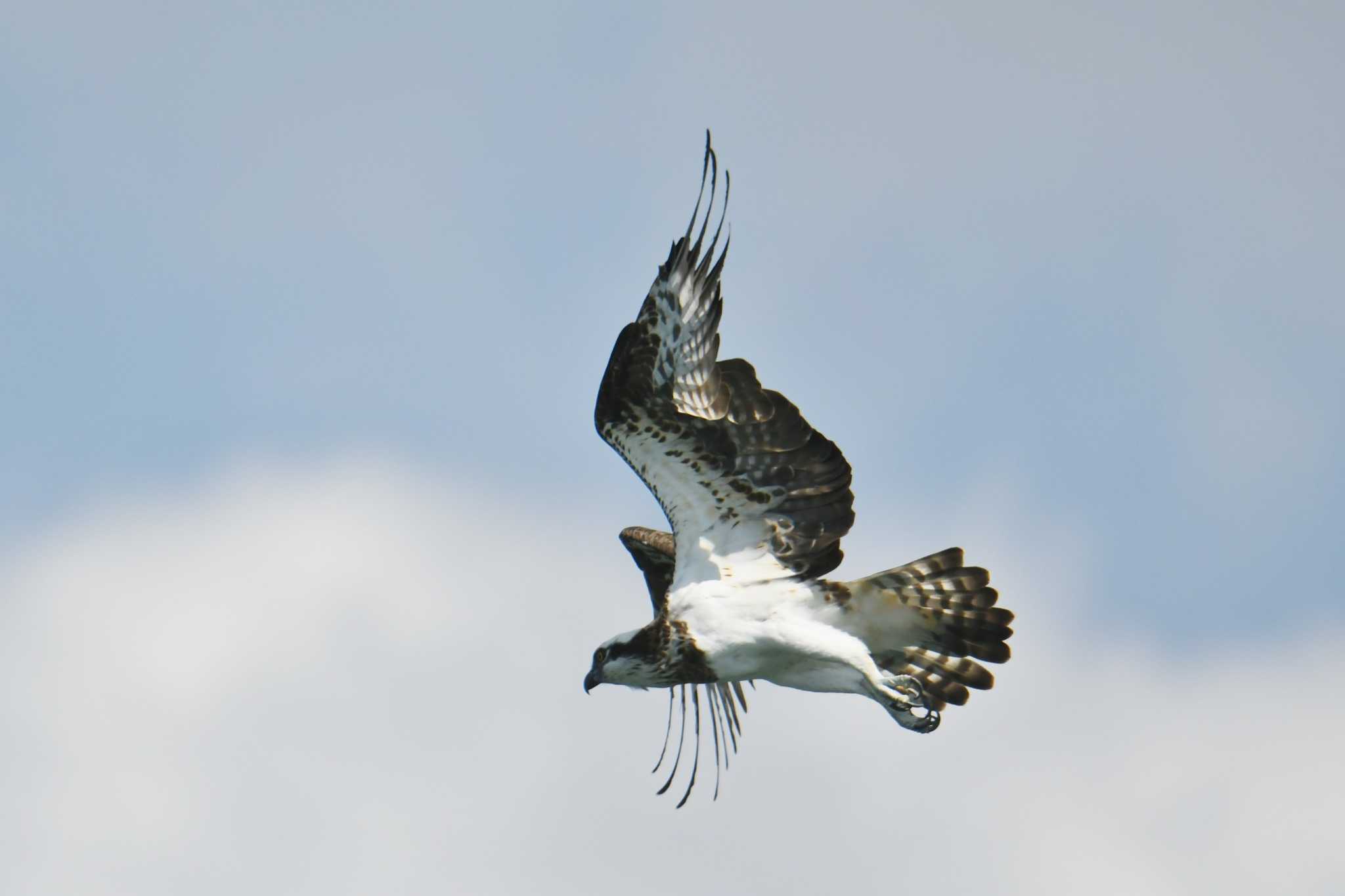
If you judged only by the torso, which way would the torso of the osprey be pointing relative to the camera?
to the viewer's left
